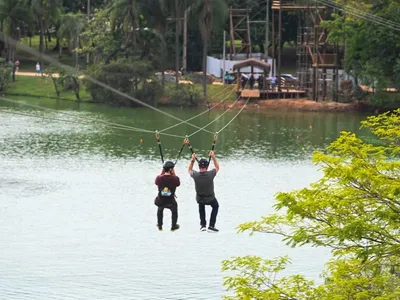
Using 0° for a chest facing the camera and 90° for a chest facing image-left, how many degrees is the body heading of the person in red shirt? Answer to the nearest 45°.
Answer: approximately 180°

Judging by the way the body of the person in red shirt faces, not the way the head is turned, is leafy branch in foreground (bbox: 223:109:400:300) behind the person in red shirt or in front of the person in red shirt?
behind
